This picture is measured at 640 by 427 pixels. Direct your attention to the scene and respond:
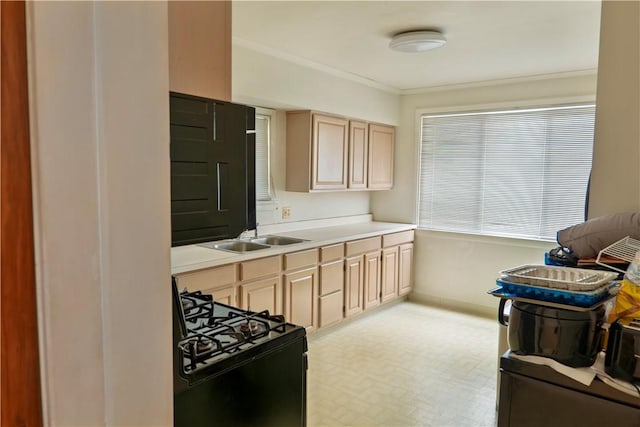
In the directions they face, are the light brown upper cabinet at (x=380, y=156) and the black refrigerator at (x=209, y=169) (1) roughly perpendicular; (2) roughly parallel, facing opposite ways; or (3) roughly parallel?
roughly parallel

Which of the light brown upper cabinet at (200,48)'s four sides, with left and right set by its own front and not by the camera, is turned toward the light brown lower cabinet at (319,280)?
left

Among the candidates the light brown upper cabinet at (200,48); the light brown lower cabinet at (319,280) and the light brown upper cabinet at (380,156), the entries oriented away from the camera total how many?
0

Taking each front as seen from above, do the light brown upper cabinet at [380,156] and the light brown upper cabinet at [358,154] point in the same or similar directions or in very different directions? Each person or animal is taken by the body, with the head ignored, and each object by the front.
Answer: same or similar directions

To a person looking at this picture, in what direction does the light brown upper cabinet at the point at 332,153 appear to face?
facing the viewer and to the right of the viewer

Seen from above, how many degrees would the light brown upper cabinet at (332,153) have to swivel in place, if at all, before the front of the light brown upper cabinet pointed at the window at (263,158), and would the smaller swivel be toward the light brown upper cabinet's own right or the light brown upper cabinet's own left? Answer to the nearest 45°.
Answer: approximately 90° to the light brown upper cabinet's own right

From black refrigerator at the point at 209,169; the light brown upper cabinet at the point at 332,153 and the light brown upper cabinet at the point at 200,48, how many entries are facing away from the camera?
0

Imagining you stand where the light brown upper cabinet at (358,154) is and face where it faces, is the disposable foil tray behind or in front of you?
in front

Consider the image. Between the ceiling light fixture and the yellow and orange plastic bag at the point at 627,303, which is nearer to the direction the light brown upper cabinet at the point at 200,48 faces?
the yellow and orange plastic bag

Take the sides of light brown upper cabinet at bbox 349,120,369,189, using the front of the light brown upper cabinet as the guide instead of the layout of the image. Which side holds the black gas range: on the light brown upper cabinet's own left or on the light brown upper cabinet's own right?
on the light brown upper cabinet's own right

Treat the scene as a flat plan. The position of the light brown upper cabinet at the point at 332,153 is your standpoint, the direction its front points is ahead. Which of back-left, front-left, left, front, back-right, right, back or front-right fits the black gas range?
front-right

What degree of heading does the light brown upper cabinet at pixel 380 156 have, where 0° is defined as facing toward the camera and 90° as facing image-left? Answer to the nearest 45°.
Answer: approximately 315°

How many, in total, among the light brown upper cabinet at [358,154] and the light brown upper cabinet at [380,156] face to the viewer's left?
0

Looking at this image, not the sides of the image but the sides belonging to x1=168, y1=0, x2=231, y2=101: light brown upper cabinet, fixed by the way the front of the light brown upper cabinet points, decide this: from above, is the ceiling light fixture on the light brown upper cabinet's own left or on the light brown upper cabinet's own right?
on the light brown upper cabinet's own left

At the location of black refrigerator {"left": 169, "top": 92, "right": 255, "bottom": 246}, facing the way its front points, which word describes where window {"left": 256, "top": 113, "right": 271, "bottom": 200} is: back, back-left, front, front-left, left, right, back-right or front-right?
back-left

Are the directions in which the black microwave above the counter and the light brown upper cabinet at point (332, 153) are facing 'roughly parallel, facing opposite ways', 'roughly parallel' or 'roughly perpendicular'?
roughly parallel
